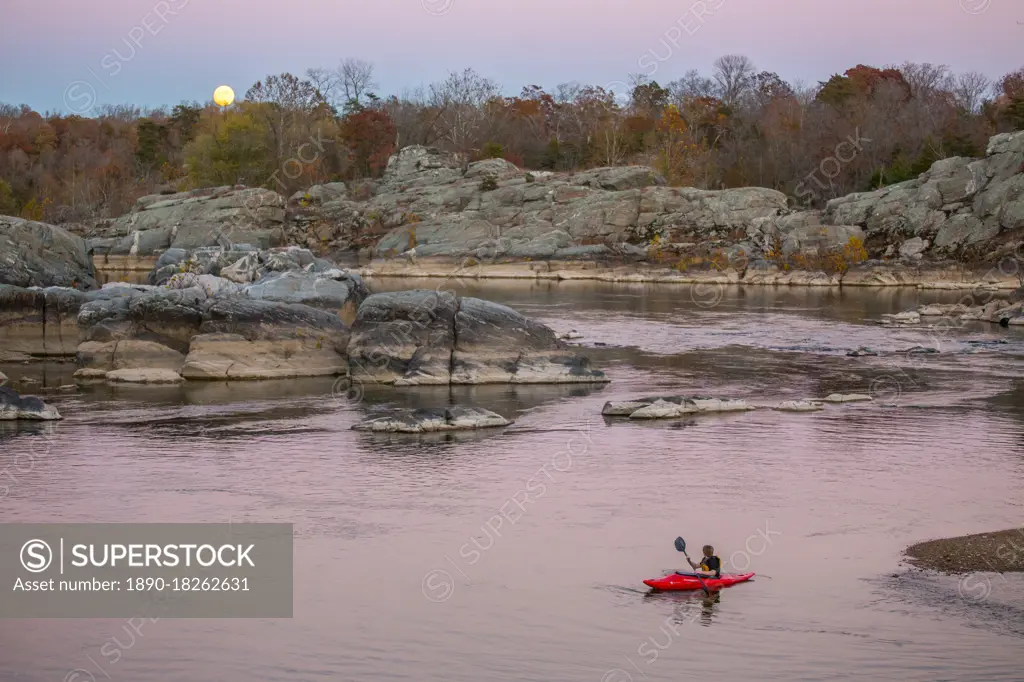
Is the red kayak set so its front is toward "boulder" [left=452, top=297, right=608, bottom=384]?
no

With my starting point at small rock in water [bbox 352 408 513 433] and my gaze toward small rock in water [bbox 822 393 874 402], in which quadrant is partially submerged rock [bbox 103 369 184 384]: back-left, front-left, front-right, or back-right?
back-left

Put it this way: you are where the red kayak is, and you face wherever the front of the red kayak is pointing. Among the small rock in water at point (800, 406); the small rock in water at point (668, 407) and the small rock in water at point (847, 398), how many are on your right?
3

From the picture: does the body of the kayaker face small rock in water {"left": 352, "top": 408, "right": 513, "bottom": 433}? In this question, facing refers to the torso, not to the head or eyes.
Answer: no

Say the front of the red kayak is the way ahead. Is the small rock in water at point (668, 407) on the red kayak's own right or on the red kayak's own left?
on the red kayak's own right

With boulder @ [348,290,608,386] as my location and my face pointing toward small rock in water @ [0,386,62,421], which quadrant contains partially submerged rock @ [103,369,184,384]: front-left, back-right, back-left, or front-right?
front-right

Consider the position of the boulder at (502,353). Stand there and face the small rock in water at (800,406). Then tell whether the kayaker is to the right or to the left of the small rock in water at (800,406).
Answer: right

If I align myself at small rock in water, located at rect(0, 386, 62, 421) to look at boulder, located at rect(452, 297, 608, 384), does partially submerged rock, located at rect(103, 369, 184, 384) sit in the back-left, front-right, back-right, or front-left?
front-left

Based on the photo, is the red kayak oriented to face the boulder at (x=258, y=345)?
no

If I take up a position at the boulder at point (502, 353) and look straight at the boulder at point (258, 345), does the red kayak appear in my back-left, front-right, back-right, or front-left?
back-left
